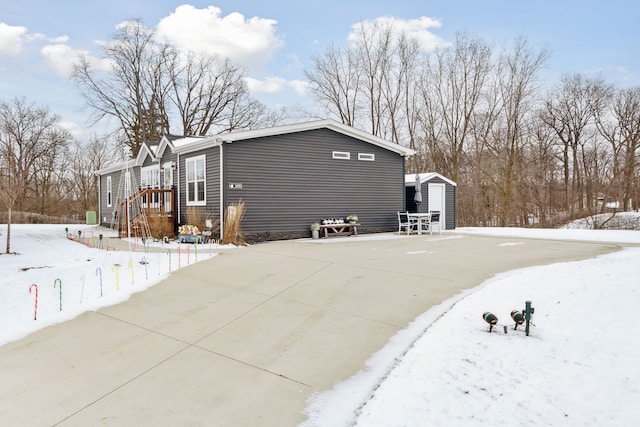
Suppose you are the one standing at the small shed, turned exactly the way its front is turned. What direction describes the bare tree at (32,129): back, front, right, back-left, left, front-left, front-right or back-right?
back-right

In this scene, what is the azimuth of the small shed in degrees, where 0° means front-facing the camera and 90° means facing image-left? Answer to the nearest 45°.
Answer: approximately 315°

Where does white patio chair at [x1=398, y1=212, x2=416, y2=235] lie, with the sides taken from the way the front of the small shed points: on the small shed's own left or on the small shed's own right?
on the small shed's own right

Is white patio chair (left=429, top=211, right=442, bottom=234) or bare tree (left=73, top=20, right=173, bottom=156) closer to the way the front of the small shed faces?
the white patio chair

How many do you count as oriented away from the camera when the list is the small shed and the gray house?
0

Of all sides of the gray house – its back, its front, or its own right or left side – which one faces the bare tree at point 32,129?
right

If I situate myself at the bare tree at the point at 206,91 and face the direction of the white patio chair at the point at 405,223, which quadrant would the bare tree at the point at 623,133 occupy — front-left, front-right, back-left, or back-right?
front-left

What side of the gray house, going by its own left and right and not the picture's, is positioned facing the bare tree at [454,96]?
back

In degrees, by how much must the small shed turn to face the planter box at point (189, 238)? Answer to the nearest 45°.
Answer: approximately 90° to its right

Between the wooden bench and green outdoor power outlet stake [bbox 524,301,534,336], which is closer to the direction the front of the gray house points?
the green outdoor power outlet stake

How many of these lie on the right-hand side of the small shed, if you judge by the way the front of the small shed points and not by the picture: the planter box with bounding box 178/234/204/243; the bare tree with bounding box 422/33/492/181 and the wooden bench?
2

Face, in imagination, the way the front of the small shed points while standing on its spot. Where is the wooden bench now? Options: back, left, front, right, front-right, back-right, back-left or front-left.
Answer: right
